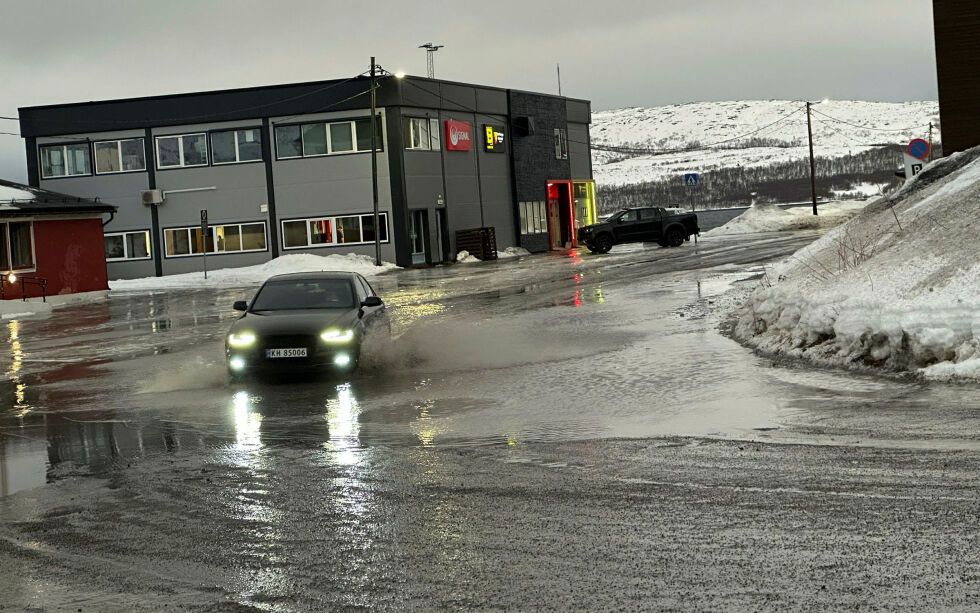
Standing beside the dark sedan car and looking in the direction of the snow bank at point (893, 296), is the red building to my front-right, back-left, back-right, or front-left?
back-left

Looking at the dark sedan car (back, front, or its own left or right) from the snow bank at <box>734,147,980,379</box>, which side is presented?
left

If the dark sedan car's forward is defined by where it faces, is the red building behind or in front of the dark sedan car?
behind

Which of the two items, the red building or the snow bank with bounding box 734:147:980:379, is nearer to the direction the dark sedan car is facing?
the snow bank

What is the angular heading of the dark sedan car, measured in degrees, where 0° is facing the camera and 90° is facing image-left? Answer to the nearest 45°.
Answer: approximately 0°
